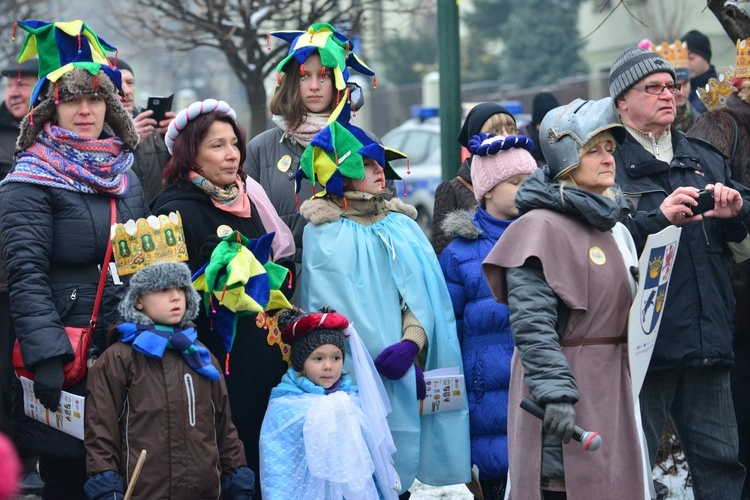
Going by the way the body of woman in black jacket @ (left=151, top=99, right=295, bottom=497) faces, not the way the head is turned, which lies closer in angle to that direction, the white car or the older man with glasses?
the older man with glasses

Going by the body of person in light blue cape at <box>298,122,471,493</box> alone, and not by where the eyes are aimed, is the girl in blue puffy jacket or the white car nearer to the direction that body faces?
the girl in blue puffy jacket

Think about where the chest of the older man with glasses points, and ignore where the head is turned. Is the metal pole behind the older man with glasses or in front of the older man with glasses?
behind
